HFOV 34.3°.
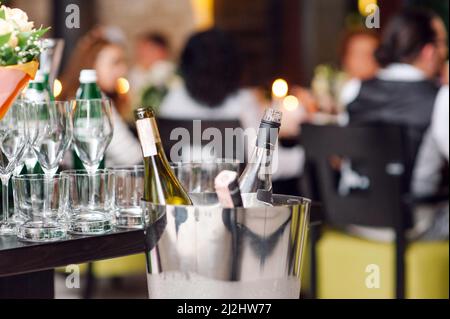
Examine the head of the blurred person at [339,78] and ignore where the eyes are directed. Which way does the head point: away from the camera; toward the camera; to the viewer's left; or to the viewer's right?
toward the camera

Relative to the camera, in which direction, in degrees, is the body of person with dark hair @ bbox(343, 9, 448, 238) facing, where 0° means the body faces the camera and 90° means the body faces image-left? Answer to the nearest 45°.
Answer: approximately 225°

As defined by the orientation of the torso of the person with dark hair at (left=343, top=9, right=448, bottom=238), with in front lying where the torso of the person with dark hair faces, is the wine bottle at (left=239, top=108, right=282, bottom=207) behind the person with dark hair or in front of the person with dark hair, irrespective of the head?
behind

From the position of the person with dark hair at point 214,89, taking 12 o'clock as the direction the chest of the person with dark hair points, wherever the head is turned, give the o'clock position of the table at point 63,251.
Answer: The table is roughly at 6 o'clock from the person with dark hair.

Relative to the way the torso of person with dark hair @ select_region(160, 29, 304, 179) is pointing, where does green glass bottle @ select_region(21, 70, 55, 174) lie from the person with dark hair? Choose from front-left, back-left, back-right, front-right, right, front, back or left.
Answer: back

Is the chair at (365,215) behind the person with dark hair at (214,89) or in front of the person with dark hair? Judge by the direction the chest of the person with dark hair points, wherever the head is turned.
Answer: behind

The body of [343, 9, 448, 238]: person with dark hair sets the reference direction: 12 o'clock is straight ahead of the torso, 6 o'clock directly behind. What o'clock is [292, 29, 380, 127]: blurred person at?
The blurred person is roughly at 10 o'clock from the person with dark hair.

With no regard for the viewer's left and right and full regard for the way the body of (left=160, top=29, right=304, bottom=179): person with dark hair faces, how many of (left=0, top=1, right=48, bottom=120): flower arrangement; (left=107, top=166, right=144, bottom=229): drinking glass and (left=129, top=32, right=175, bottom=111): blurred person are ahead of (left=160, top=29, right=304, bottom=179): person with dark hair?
1

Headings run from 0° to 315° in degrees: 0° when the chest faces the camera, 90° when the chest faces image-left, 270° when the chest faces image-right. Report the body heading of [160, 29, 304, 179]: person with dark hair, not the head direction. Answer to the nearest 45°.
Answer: approximately 180°

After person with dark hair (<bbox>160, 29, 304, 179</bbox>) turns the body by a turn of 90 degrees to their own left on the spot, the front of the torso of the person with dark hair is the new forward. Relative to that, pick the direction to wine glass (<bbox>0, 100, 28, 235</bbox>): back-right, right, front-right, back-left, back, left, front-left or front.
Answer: left

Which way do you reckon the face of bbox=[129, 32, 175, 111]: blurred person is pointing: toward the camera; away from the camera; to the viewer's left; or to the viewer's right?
toward the camera

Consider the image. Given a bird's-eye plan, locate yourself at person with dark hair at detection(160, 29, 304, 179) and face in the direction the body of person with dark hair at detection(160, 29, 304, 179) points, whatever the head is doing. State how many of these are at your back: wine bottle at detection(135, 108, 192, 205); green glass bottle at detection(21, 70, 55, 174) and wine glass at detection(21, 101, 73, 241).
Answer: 3

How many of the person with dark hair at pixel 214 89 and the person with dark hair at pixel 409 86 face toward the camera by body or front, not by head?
0

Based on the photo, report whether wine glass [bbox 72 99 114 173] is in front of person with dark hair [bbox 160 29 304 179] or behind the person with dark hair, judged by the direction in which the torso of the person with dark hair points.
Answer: behind

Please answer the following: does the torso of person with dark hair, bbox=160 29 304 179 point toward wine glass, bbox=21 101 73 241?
no

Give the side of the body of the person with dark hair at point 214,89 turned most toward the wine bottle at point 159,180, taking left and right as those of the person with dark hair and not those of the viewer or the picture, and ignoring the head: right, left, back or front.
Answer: back

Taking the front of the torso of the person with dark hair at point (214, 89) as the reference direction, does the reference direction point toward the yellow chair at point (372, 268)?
no

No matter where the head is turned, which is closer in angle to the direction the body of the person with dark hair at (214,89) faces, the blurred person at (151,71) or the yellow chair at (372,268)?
the blurred person
